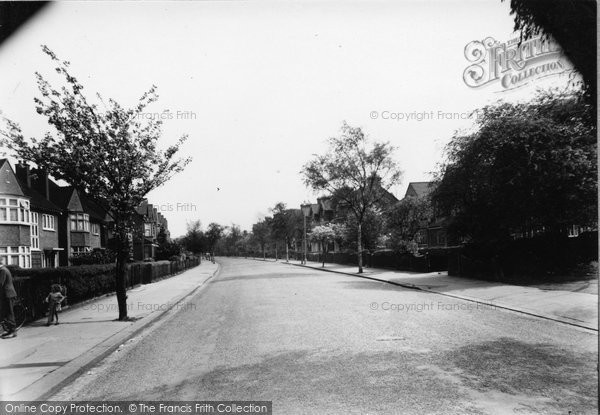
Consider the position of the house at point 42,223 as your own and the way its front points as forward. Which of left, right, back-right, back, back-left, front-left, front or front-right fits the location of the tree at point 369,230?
front-left

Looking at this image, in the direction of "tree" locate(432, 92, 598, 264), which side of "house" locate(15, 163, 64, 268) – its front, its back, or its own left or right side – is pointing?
front

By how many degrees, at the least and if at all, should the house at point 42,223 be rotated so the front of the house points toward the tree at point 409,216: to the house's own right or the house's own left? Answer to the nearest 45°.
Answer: approximately 45° to the house's own left

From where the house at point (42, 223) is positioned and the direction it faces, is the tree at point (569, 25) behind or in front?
in front

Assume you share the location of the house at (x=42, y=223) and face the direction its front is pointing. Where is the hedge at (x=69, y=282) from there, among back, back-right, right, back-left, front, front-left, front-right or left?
front-right

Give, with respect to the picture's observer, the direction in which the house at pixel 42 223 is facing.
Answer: facing the viewer and to the right of the viewer

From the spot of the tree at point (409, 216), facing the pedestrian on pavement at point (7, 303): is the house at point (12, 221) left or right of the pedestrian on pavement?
right

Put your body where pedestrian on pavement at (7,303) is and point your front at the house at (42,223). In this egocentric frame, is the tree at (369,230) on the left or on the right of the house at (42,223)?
right
